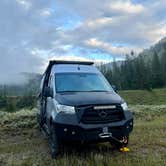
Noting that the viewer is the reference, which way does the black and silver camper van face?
facing the viewer and to the right of the viewer
